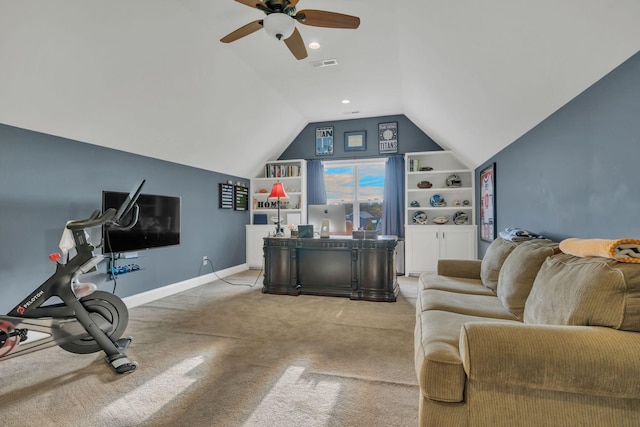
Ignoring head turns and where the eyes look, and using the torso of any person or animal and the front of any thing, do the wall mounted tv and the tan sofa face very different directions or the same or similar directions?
very different directions

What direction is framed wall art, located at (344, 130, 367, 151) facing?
toward the camera

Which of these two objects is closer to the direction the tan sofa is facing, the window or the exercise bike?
the exercise bike

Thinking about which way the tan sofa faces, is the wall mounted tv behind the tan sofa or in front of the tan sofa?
in front

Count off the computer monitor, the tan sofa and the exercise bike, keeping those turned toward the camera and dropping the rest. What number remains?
0

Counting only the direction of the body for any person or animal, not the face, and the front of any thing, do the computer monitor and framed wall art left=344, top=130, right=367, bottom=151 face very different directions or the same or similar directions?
very different directions

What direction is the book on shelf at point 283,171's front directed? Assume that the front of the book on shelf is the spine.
toward the camera

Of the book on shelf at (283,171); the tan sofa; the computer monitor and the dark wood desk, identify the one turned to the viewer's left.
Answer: the tan sofa

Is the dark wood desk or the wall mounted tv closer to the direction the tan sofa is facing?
the wall mounted tv

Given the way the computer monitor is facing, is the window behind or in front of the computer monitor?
in front

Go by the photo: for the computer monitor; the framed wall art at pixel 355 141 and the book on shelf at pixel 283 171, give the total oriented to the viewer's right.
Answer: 0

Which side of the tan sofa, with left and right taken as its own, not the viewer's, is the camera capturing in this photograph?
left

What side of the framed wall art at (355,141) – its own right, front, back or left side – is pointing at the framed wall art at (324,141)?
right

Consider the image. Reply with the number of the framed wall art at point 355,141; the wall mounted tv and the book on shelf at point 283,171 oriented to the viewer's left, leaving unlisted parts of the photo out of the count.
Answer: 0

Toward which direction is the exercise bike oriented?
to the viewer's right

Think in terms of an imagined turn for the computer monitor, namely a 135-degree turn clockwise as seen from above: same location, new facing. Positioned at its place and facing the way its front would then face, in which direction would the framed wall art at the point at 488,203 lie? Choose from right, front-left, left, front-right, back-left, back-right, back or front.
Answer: front-left

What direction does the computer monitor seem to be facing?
away from the camera
